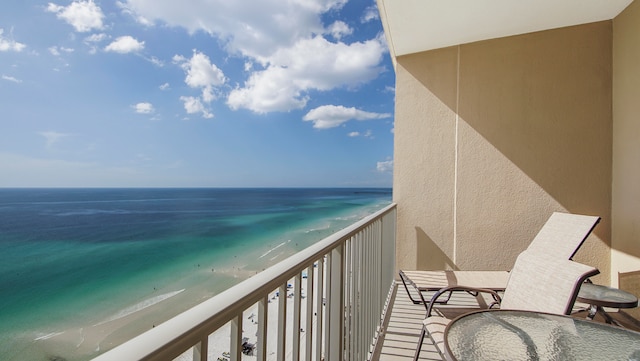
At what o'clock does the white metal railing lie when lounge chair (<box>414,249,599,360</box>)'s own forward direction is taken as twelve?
The white metal railing is roughly at 12 o'clock from the lounge chair.

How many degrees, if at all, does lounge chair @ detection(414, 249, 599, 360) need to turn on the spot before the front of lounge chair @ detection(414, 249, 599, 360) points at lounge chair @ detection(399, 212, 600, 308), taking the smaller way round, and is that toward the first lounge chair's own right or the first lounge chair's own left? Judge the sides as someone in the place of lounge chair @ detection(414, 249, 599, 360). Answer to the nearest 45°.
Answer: approximately 135° to the first lounge chair's own right

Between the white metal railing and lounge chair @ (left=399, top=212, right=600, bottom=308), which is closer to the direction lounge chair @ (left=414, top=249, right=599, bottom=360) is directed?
the white metal railing

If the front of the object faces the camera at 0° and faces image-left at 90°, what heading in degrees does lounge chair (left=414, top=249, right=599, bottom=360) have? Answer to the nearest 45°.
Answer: approximately 45°
